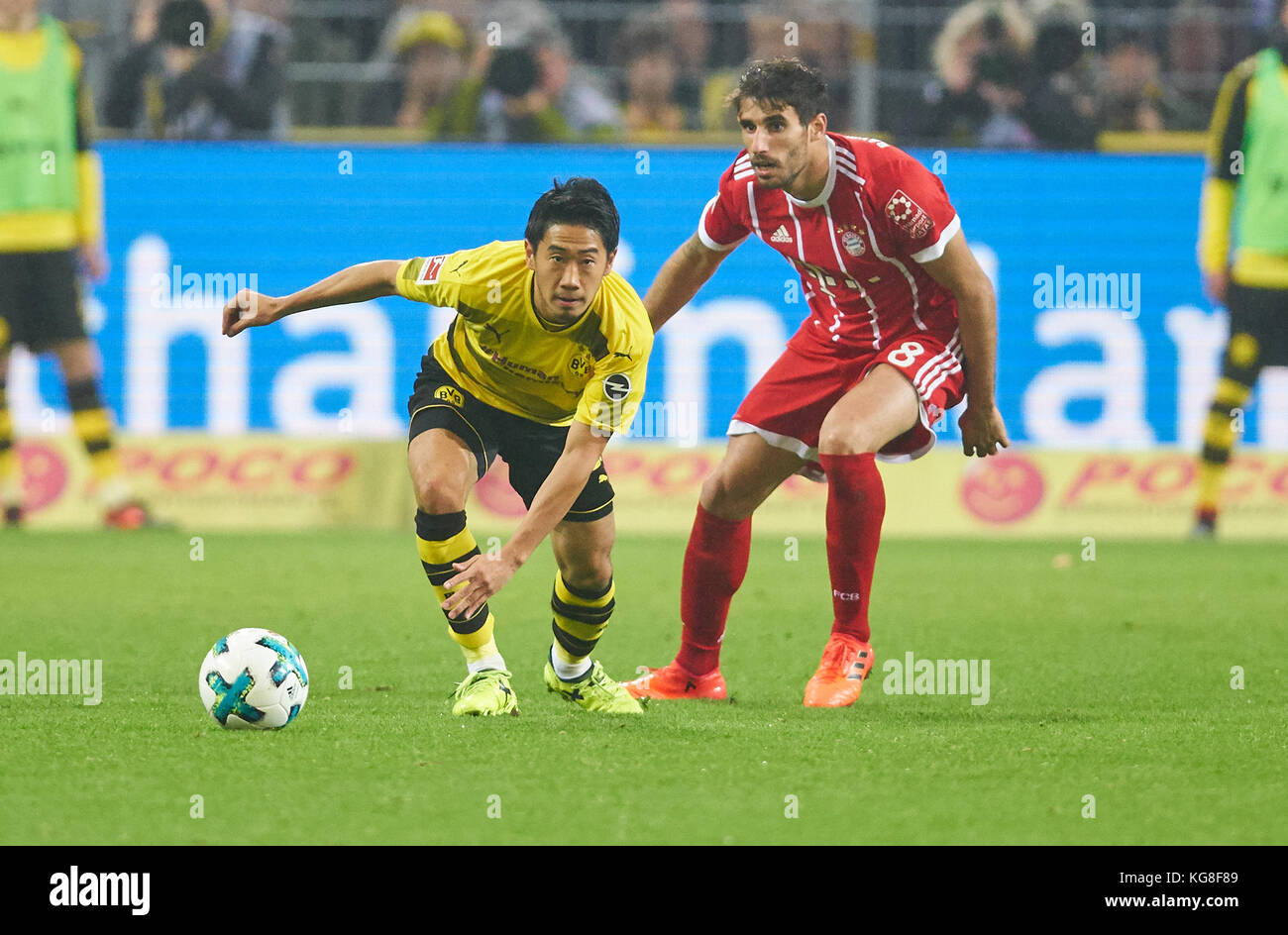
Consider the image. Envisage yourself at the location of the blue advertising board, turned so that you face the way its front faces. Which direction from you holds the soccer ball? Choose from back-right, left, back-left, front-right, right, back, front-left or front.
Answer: front

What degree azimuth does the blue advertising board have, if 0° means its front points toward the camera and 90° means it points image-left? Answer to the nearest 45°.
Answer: approximately 0°
